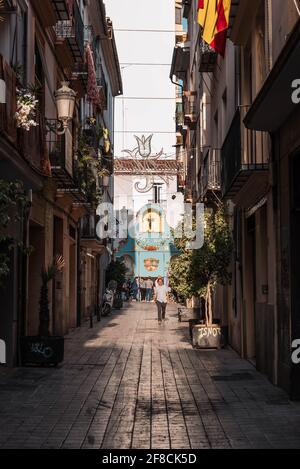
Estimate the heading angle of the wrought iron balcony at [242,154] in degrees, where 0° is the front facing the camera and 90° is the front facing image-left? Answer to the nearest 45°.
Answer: approximately 90°

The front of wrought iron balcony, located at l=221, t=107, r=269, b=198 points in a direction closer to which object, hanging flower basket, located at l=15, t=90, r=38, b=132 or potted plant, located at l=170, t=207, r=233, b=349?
the hanging flower basket

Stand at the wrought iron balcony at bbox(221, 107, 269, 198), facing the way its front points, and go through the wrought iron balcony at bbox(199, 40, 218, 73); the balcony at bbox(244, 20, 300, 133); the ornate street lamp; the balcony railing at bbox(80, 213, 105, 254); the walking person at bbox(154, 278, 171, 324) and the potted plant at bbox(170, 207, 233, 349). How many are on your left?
1

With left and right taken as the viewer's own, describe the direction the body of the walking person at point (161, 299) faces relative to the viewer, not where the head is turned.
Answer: facing the viewer

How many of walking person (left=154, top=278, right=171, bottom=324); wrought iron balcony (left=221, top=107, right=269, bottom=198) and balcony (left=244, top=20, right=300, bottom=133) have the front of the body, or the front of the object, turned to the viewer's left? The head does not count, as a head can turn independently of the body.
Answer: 2

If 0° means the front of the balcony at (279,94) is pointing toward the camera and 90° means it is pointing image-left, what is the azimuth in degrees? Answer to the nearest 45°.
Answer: approximately 90°

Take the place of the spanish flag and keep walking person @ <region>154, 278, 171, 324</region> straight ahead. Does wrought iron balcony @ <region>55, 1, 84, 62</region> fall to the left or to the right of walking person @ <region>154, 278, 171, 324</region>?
left

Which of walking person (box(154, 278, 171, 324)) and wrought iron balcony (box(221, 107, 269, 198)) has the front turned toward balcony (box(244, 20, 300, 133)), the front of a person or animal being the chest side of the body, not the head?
the walking person

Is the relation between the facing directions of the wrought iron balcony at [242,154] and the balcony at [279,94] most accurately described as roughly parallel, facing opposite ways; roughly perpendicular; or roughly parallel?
roughly parallel

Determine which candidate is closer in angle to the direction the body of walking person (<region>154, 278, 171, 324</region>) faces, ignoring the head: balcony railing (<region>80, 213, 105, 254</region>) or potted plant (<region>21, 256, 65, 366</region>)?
the potted plant

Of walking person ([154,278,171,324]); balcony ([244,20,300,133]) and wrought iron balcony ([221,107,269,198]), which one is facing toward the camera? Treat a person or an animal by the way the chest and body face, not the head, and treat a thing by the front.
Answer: the walking person

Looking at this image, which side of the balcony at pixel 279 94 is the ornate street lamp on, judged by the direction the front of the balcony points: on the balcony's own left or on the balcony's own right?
on the balcony's own right

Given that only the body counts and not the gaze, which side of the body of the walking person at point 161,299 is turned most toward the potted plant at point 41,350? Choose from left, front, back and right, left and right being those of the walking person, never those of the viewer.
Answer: front

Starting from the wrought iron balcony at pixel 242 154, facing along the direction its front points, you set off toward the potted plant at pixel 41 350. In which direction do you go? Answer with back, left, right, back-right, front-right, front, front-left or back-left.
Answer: front

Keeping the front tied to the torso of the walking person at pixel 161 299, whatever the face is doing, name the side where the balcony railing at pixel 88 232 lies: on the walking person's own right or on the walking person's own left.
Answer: on the walking person's own right
